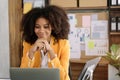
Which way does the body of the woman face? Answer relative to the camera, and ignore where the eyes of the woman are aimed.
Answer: toward the camera

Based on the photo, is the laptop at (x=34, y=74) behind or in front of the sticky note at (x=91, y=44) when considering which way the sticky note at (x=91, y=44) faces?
in front

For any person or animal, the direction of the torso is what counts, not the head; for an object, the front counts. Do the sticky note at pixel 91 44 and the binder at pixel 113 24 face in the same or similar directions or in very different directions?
same or similar directions

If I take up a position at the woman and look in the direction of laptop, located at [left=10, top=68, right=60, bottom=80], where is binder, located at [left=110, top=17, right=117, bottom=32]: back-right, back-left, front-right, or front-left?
back-left

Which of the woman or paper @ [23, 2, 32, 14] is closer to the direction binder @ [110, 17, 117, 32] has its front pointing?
the woman

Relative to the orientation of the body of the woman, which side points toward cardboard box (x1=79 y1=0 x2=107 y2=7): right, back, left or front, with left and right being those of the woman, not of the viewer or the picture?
back

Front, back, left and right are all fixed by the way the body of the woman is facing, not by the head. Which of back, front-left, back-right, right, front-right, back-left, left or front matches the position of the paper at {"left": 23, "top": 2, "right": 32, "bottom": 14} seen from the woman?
back

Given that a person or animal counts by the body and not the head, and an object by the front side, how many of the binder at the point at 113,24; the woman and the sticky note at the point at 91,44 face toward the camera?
3

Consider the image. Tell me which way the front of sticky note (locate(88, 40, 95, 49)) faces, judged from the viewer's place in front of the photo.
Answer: facing the viewer

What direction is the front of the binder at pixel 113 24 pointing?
toward the camera

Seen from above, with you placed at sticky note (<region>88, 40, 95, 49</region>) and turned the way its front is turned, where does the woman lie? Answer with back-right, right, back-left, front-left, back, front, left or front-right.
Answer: front

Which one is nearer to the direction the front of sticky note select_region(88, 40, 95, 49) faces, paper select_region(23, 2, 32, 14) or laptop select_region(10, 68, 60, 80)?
the laptop

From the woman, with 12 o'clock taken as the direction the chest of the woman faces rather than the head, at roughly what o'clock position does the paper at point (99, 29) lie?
The paper is roughly at 7 o'clock from the woman.
